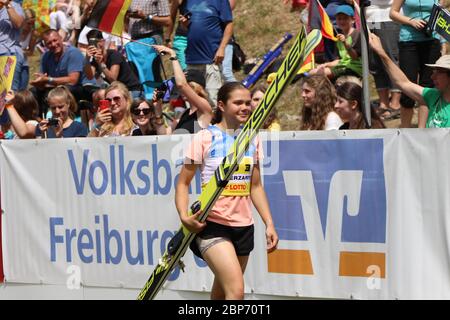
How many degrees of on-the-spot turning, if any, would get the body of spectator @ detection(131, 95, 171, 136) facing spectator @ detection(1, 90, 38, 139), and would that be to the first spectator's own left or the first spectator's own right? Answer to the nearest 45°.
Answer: approximately 135° to the first spectator's own right

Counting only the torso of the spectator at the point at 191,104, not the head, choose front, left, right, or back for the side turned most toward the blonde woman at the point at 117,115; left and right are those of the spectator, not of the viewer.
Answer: right

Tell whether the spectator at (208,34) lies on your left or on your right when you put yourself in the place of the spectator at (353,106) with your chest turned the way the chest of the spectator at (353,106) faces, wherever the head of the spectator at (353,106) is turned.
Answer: on your right

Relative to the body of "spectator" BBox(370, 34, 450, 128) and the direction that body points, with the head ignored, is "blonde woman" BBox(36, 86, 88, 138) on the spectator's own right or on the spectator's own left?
on the spectator's own right

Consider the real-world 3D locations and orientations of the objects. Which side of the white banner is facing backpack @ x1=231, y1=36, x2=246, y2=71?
back

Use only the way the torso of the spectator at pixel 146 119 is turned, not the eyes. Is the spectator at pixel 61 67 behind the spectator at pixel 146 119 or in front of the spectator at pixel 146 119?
behind

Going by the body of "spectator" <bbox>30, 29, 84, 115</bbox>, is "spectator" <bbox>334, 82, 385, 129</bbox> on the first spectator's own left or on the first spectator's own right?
on the first spectator's own left
